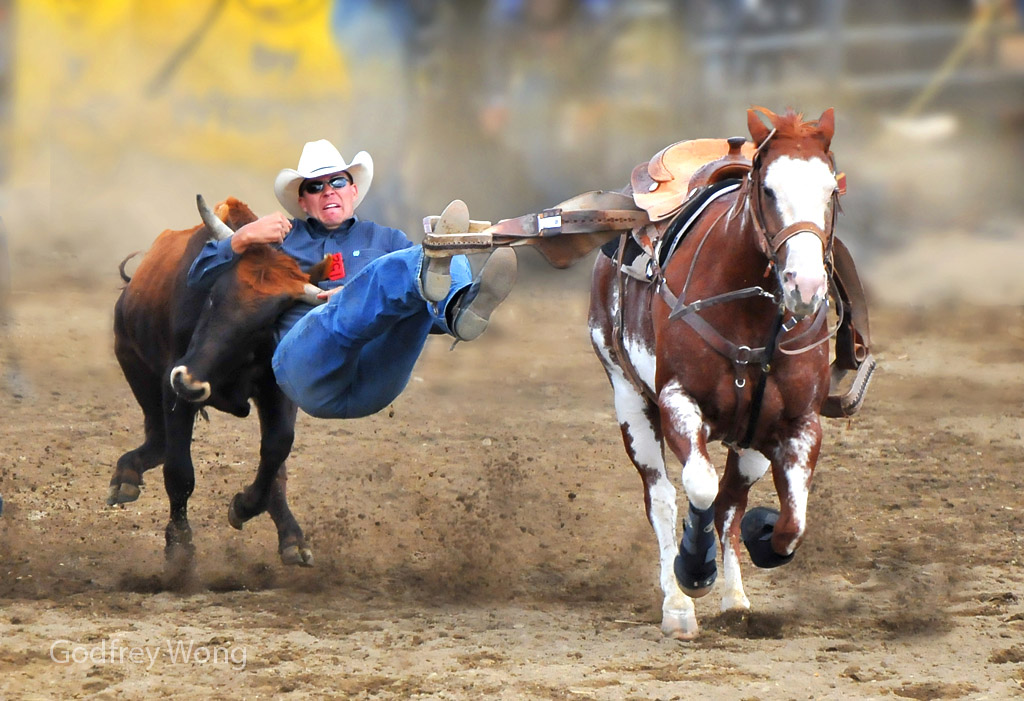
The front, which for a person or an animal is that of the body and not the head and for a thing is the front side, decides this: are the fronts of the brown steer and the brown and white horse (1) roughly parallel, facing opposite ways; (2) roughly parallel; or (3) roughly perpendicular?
roughly parallel

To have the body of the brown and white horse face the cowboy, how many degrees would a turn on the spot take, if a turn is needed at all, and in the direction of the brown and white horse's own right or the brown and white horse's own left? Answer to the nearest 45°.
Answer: approximately 135° to the brown and white horse's own right

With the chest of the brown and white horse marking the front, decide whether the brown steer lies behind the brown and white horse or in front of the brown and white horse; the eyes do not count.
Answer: behind

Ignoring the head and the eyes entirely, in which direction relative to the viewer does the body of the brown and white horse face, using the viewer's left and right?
facing the viewer and to the right of the viewer

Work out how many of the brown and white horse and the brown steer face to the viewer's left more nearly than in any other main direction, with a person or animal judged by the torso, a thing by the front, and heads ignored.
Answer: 0
